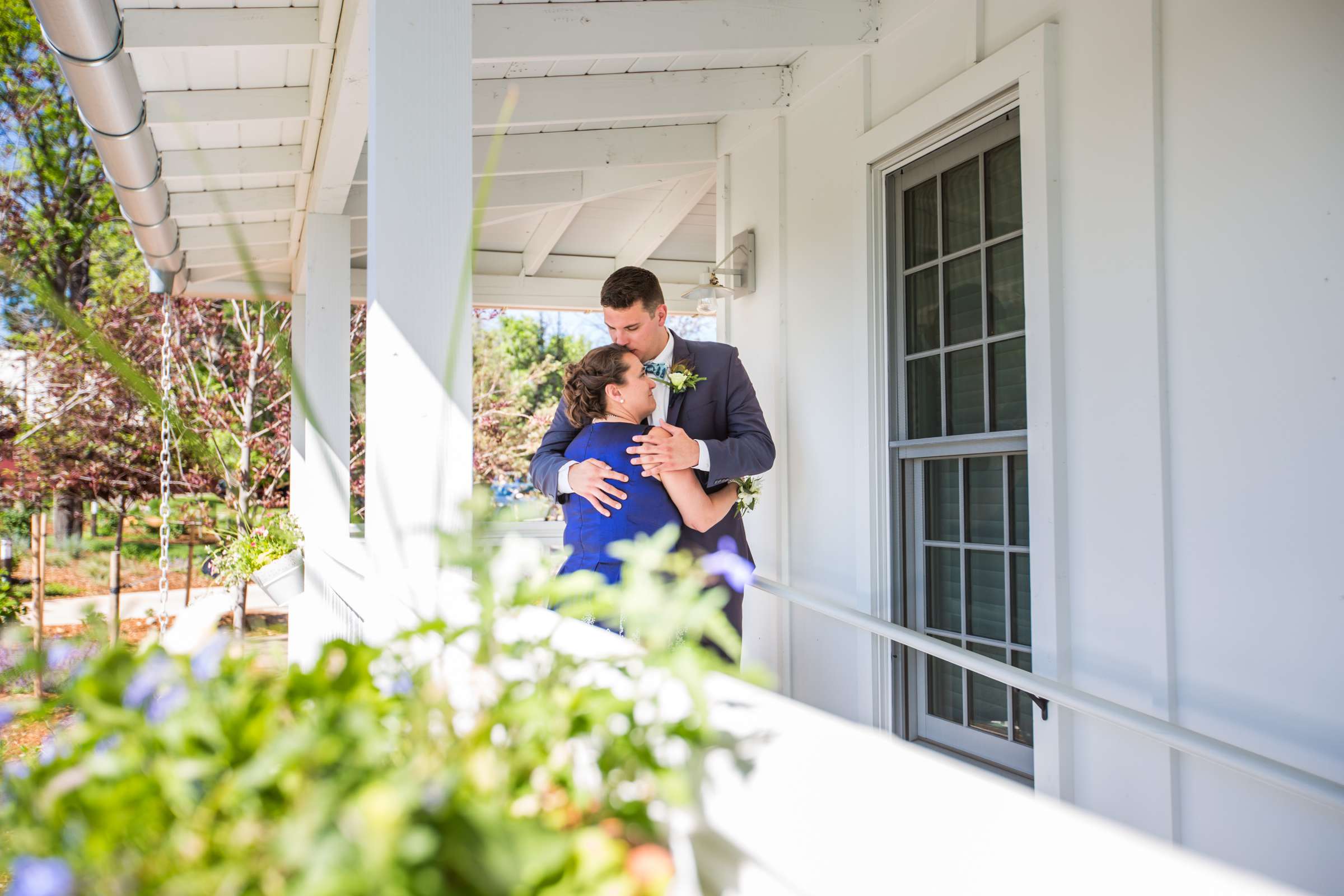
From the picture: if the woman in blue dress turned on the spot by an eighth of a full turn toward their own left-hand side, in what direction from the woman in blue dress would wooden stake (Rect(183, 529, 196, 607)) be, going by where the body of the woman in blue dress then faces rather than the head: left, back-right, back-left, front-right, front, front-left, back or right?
front-left

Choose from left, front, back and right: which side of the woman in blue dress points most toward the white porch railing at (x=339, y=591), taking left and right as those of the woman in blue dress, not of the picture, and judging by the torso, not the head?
left

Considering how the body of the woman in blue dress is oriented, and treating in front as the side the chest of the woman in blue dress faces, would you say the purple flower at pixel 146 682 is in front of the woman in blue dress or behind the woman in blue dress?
behind

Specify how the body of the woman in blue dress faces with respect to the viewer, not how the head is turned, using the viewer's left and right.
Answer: facing away from the viewer and to the right of the viewer

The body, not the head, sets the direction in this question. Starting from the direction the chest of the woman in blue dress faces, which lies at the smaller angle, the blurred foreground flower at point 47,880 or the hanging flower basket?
the hanging flower basket

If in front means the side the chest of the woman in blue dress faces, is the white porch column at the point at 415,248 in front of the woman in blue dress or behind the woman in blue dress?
behind

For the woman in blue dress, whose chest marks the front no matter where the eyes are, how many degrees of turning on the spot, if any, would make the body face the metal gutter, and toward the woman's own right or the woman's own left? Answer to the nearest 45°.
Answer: approximately 135° to the woman's own left

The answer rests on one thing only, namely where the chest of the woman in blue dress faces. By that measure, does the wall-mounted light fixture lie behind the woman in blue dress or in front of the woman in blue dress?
in front

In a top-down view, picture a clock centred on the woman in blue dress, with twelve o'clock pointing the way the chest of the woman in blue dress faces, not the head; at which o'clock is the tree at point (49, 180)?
The tree is roughly at 9 o'clock from the woman in blue dress.

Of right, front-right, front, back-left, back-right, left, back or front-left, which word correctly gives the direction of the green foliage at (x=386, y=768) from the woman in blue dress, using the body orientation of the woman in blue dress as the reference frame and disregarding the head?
back-right

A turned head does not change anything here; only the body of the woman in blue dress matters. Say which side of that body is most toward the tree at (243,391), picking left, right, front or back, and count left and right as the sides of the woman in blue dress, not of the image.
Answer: left
